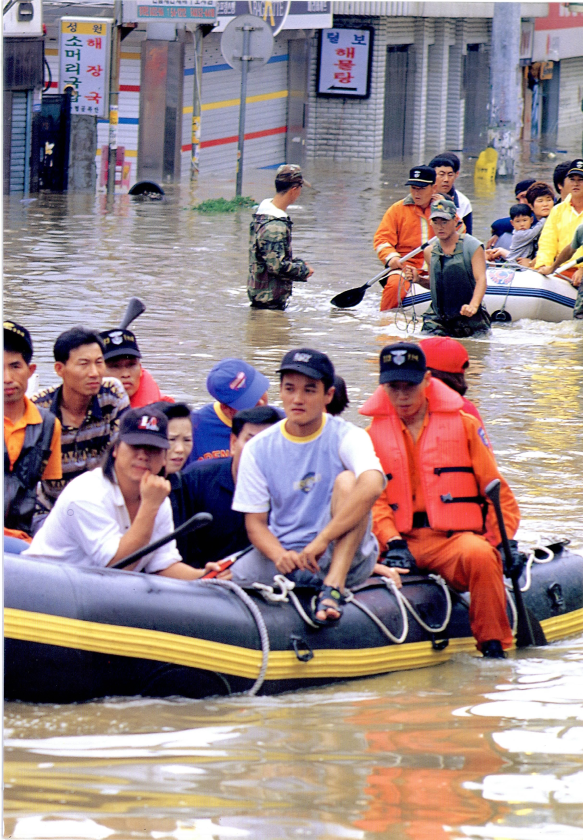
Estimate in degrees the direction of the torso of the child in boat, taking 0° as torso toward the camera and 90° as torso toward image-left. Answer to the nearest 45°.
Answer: approximately 0°

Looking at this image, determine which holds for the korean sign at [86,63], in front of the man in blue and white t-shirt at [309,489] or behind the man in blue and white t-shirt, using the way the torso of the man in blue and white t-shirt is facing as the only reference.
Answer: behind

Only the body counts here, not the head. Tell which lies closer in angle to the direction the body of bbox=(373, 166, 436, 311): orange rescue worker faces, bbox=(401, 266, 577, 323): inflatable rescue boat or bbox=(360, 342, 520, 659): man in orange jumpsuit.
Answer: the man in orange jumpsuit
